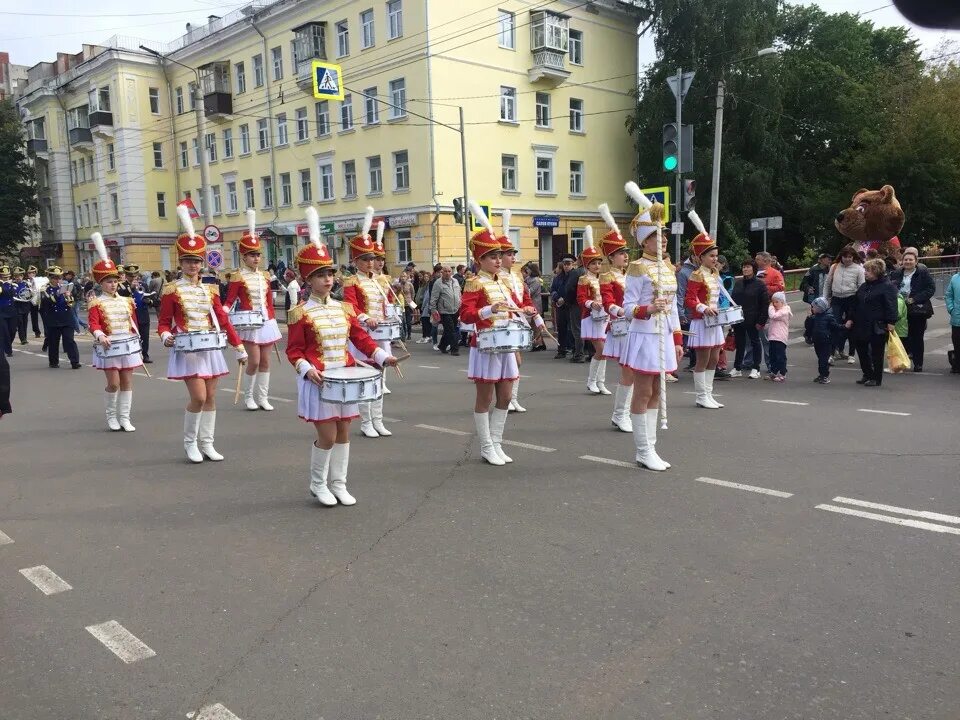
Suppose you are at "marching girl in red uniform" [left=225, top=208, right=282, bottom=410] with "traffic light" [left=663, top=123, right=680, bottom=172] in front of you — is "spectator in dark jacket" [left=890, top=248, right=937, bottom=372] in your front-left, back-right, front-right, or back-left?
front-right

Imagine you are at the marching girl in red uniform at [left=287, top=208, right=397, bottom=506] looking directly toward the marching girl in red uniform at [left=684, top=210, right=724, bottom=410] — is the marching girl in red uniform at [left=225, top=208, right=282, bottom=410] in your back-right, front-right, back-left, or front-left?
front-left

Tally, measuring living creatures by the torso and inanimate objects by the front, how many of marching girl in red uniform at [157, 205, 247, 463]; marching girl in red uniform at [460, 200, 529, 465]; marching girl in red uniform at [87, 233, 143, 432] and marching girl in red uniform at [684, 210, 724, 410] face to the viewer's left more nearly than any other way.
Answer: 0

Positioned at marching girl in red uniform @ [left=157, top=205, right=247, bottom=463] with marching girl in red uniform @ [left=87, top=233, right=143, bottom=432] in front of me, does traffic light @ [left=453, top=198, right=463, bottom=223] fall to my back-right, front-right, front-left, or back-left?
front-right

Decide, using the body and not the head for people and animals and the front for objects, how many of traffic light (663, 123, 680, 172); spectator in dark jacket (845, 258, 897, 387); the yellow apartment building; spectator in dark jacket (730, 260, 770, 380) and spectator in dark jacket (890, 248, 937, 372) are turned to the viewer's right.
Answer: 0

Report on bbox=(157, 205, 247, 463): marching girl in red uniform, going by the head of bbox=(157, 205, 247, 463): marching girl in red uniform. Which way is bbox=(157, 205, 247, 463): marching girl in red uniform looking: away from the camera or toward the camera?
toward the camera

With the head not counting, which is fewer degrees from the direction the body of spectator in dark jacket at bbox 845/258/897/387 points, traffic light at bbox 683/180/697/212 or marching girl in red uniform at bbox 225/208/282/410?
the marching girl in red uniform

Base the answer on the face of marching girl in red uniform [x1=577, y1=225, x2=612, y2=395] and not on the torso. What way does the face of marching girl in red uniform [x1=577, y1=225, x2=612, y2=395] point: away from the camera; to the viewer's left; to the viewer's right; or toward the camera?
toward the camera

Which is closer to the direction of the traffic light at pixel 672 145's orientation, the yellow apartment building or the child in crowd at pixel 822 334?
the child in crowd

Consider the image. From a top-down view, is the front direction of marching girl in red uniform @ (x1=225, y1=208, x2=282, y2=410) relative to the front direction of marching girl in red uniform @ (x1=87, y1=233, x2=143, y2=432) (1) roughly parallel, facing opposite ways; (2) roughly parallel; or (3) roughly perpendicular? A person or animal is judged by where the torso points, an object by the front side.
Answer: roughly parallel

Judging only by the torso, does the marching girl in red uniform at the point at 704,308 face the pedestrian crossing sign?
no

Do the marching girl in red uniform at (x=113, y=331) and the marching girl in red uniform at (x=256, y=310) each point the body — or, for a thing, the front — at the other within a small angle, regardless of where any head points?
no

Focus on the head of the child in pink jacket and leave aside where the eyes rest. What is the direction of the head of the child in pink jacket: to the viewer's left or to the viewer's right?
to the viewer's left

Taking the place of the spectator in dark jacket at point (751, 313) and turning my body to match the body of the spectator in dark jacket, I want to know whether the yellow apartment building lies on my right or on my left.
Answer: on my right

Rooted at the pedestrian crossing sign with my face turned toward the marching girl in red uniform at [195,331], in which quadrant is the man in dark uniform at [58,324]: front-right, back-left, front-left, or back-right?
front-right

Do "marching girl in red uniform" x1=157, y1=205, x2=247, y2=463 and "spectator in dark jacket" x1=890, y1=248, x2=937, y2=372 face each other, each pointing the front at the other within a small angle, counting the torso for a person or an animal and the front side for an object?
no

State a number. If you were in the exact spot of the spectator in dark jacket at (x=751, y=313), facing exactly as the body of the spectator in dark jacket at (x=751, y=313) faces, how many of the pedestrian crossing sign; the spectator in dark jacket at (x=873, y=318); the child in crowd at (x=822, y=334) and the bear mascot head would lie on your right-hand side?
1

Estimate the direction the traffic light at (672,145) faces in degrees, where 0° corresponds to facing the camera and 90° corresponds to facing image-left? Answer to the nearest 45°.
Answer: approximately 0°
